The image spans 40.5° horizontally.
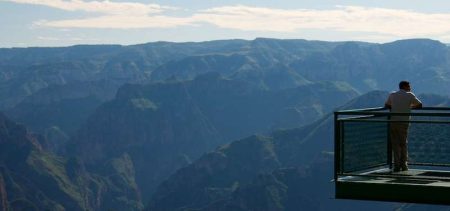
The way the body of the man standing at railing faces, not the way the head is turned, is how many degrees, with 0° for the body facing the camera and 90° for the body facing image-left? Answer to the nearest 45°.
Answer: approximately 180°
